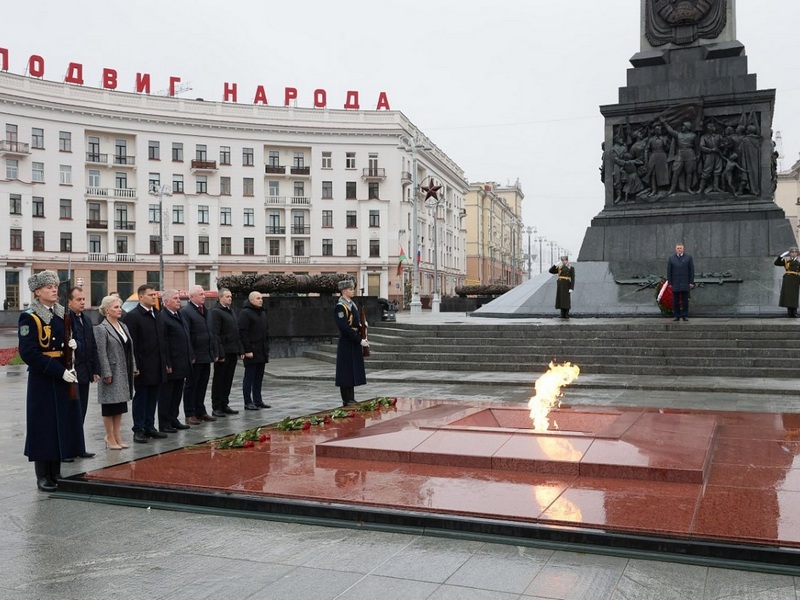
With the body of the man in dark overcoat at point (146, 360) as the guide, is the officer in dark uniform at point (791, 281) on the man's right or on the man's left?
on the man's left

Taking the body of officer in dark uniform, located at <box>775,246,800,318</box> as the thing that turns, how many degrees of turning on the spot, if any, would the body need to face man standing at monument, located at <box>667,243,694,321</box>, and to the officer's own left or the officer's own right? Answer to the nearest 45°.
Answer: approximately 45° to the officer's own right

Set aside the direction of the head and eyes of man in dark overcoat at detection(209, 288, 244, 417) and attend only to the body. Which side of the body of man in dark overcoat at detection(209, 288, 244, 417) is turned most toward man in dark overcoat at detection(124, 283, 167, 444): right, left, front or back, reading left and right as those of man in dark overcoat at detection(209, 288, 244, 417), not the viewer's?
right

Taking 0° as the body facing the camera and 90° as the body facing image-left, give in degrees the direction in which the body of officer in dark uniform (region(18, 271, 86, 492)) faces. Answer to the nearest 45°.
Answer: approximately 315°

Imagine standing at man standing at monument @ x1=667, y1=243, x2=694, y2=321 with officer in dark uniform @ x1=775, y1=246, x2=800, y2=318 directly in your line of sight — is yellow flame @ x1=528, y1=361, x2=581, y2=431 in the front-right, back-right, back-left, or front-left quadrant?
back-right

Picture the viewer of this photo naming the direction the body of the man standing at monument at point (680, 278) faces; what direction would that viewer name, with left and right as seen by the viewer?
facing the viewer

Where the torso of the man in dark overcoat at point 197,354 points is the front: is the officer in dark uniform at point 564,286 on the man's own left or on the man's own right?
on the man's own left

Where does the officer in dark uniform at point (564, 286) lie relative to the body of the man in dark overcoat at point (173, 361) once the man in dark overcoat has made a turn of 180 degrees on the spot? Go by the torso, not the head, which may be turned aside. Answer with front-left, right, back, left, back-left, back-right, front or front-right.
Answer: right

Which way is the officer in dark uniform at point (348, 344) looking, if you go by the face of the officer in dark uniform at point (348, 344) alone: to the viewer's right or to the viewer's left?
to the viewer's right

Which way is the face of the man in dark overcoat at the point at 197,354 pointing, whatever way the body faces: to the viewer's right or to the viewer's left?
to the viewer's right

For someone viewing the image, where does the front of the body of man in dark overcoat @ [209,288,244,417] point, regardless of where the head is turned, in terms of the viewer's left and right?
facing the viewer and to the right of the viewer

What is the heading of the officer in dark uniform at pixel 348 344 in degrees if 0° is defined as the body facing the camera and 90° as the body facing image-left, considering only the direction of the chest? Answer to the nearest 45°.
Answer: approximately 315°

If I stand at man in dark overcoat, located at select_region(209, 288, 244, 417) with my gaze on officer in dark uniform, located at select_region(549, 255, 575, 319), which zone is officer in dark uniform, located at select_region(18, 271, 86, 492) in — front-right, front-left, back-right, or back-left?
back-right

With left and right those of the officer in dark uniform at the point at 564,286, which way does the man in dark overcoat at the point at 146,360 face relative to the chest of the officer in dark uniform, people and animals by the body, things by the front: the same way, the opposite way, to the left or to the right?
to the left
